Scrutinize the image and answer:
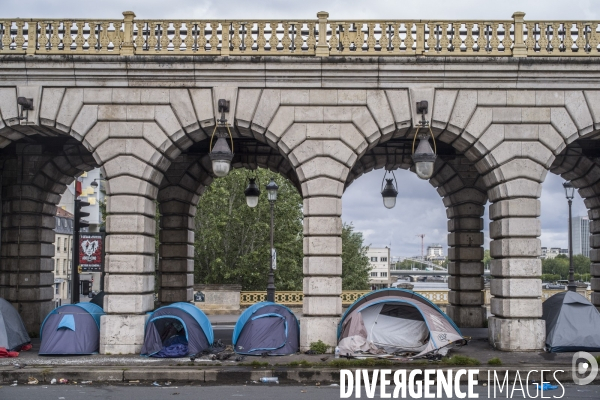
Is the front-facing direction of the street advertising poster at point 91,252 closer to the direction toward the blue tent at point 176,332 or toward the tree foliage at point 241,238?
the blue tent

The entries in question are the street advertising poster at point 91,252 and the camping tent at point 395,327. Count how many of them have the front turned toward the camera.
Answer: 2

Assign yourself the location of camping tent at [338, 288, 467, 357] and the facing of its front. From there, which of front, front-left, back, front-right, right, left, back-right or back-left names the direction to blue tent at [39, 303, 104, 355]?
right

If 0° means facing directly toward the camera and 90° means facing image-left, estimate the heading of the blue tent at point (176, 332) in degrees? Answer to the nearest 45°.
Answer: approximately 45°

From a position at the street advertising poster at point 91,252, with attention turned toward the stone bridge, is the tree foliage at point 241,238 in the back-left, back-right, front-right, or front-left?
back-left

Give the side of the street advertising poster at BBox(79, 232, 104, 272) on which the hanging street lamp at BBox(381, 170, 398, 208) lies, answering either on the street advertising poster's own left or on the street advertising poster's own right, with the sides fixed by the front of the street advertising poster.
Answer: on the street advertising poster's own left

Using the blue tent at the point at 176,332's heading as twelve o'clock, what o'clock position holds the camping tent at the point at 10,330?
The camping tent is roughly at 2 o'clock from the blue tent.

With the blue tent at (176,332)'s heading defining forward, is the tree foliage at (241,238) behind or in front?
behind

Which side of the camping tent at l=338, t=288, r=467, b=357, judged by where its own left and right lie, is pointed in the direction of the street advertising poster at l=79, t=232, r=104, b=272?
right

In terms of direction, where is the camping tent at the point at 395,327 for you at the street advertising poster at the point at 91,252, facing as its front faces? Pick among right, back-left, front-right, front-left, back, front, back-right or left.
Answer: front-left

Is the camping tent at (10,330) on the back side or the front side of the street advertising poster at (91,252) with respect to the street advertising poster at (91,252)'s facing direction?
on the front side

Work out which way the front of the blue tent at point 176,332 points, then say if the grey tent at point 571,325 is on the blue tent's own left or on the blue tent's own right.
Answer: on the blue tent's own left

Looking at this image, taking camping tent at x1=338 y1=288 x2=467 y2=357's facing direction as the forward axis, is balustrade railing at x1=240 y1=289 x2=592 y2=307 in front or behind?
behind

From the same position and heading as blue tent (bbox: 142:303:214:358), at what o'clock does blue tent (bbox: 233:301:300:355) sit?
blue tent (bbox: 233:301:300:355) is roughly at 8 o'clock from blue tent (bbox: 142:303:214:358).

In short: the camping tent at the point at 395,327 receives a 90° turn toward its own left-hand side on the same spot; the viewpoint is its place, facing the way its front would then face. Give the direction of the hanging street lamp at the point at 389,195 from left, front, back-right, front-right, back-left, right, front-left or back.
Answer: left
